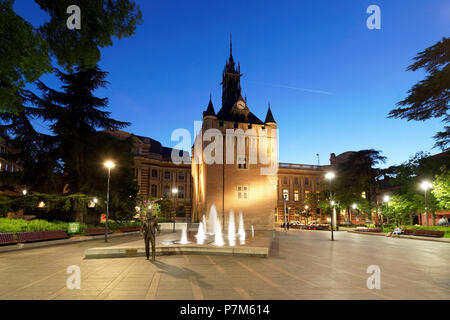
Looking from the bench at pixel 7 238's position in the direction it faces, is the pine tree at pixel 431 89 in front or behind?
in front

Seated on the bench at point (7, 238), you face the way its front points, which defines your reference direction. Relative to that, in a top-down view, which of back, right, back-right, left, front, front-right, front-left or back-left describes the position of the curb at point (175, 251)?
front

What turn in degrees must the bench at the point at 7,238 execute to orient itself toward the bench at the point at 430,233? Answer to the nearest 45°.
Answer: approximately 45° to its left

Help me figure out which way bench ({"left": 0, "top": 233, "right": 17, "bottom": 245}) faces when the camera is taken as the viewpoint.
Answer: facing the viewer and to the right of the viewer

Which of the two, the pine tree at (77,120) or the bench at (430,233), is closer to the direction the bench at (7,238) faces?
the bench

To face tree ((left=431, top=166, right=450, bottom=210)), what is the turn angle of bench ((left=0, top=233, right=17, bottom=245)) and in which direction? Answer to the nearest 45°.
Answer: approximately 45° to its left

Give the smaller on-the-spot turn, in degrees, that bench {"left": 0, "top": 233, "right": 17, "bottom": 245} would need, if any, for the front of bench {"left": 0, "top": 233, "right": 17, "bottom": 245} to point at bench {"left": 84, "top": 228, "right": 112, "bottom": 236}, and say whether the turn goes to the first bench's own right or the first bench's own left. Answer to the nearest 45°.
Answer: approximately 90° to the first bench's own left

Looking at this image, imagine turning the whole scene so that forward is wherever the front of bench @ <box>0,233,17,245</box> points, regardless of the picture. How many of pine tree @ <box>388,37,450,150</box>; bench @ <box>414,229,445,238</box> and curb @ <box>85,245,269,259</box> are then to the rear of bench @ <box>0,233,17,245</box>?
0
